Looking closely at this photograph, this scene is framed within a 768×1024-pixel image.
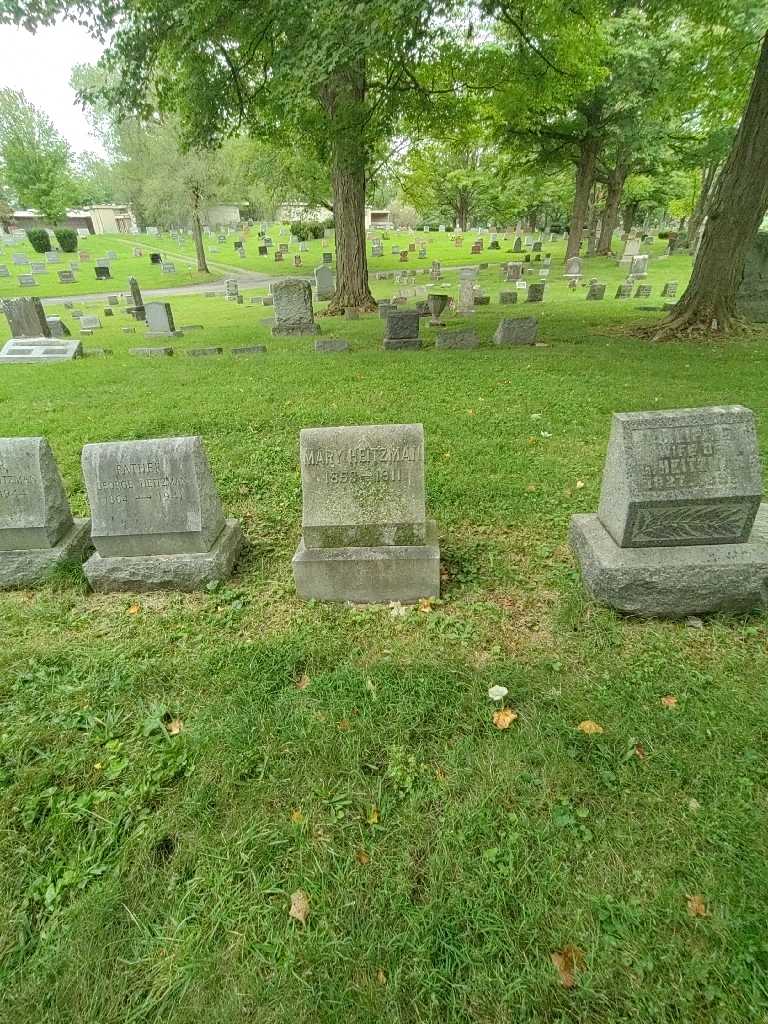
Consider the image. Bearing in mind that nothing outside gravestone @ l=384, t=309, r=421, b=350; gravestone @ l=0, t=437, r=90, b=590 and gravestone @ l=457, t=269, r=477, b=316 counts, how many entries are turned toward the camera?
3

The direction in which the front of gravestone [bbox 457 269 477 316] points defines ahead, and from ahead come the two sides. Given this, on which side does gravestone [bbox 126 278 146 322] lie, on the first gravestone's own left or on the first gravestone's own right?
on the first gravestone's own right

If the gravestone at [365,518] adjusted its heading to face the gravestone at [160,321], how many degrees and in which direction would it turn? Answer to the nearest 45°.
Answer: approximately 135° to its right

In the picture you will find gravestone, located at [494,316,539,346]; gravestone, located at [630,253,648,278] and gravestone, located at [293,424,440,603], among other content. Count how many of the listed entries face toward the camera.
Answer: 3

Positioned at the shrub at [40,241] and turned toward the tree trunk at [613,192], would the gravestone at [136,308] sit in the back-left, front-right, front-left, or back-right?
front-right

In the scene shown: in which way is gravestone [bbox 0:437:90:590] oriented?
toward the camera

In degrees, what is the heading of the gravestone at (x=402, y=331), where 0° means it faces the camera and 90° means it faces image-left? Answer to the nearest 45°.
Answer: approximately 0°

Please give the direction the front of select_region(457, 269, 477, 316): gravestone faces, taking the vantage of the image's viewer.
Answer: facing the viewer
